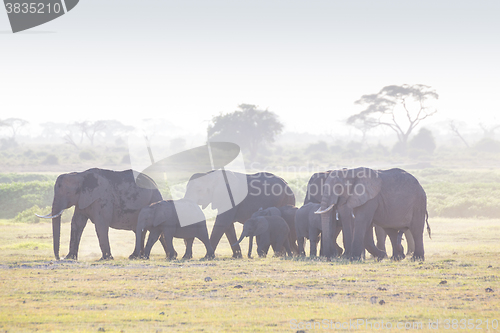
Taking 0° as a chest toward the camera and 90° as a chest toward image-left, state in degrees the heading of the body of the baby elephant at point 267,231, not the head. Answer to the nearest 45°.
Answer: approximately 90°

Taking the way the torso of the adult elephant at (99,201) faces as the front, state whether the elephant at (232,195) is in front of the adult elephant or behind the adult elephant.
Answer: behind

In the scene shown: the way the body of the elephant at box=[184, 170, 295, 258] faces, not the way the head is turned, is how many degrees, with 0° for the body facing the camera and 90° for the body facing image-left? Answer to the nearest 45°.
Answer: approximately 90°

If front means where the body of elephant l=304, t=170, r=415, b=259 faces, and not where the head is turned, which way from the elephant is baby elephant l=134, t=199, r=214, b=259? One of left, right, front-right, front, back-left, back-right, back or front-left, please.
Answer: front-left

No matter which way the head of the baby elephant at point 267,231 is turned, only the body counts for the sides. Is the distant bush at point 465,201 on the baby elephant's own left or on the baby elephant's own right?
on the baby elephant's own right

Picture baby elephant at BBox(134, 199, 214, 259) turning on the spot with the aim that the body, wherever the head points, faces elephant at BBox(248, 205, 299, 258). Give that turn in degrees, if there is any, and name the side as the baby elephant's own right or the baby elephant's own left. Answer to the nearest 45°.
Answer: approximately 180°

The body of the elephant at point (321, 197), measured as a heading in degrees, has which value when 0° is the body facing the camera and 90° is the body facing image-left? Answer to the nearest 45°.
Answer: approximately 90°

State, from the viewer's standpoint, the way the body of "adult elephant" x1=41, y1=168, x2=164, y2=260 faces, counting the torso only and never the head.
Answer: to the viewer's left

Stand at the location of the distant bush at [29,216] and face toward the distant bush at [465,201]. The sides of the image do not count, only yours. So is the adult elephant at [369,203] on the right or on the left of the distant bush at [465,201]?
right

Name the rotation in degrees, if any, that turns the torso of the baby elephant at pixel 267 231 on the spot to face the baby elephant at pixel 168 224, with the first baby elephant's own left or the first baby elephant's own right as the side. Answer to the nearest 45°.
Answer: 0° — it already faces it

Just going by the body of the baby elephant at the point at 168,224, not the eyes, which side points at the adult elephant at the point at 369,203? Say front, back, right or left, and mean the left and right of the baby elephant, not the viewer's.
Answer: back

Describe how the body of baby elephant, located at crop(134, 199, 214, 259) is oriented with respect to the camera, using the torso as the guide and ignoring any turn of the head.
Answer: to the viewer's left

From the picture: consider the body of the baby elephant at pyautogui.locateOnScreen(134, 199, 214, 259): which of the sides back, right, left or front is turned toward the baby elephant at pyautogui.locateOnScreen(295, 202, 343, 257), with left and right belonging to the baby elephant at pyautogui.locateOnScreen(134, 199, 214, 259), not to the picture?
back

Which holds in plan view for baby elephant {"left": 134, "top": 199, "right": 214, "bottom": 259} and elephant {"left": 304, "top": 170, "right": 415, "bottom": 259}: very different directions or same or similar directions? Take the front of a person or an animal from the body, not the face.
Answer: same or similar directions
